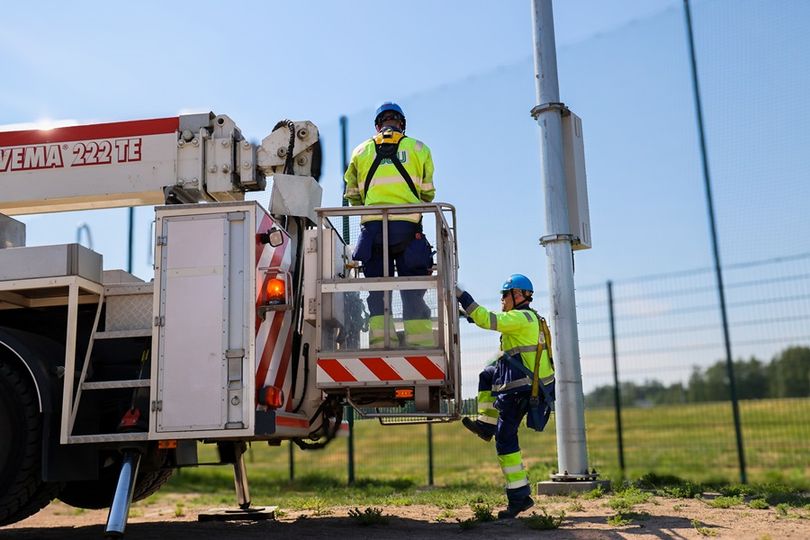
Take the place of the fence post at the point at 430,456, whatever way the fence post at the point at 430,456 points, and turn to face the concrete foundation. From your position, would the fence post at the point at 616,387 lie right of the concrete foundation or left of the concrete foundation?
left

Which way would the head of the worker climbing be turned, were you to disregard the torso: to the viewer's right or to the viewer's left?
to the viewer's left

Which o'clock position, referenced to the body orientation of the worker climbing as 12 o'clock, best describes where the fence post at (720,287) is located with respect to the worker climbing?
The fence post is roughly at 4 o'clock from the worker climbing.

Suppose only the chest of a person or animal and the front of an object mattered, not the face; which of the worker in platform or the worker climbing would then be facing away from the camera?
the worker in platform

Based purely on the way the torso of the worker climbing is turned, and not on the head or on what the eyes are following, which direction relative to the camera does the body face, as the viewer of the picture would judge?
to the viewer's left

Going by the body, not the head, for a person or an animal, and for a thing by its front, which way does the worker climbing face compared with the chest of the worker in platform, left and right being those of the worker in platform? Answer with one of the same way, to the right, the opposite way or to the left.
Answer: to the left

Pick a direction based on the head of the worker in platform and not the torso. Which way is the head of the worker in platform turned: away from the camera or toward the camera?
away from the camera

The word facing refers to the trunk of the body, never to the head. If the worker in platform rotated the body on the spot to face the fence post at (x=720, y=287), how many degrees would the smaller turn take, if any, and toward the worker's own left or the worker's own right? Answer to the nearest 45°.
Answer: approximately 45° to the worker's own right

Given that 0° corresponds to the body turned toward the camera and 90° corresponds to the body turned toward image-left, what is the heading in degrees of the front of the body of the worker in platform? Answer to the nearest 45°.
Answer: approximately 180°

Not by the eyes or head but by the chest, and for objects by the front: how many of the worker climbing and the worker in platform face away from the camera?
1
